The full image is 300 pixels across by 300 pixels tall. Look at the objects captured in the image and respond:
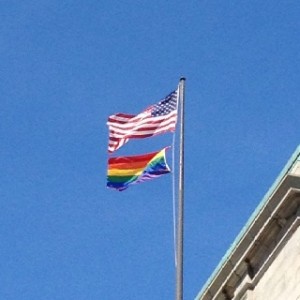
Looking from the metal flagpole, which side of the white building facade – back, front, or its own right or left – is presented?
front

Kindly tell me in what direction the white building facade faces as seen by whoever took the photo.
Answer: facing the viewer and to the left of the viewer
